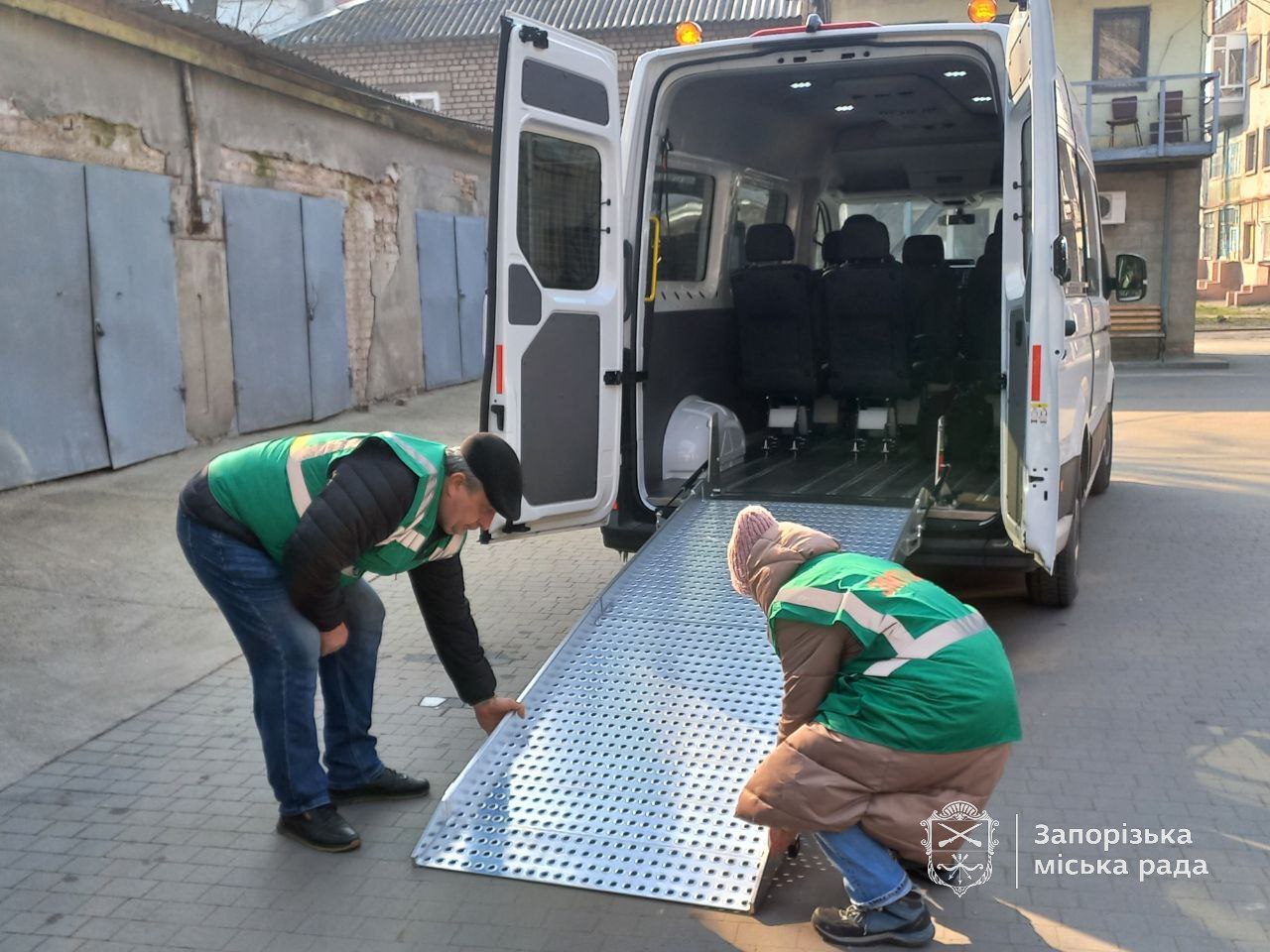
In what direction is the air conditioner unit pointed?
toward the camera

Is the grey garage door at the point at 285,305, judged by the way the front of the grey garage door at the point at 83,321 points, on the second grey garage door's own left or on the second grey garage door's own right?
on the second grey garage door's own left

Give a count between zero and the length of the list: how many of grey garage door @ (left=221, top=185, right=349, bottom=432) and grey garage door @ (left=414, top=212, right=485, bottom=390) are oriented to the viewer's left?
0

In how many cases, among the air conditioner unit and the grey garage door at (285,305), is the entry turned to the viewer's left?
0

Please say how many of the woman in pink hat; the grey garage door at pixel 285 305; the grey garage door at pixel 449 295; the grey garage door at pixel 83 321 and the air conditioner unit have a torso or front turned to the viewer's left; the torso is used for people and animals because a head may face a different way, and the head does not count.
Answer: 1

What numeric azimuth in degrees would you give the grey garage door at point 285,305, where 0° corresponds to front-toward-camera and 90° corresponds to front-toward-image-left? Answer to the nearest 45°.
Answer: approximately 315°

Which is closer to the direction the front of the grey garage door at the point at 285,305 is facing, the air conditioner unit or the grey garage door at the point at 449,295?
the air conditioner unit

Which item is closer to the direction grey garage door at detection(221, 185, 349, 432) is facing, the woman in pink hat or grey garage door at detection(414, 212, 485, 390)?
the woman in pink hat

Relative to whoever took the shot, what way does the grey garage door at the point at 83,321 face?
facing the viewer and to the right of the viewer

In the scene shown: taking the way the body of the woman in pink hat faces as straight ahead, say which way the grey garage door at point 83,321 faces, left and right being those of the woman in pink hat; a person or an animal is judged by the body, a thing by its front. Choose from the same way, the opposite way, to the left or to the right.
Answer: the opposite way

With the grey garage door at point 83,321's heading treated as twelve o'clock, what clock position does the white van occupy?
The white van is roughly at 12 o'clock from the grey garage door.

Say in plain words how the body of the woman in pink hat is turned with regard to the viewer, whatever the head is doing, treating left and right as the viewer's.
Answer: facing to the left of the viewer

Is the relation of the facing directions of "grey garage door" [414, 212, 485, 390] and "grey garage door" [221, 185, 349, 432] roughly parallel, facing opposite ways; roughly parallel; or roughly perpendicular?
roughly parallel

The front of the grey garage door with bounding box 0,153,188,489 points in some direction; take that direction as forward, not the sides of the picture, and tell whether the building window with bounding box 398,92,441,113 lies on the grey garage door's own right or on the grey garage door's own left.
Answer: on the grey garage door's own left

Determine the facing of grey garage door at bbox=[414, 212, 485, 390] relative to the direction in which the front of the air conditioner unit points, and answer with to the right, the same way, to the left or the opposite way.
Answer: to the left

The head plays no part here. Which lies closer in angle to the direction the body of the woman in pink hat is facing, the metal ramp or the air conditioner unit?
the metal ramp

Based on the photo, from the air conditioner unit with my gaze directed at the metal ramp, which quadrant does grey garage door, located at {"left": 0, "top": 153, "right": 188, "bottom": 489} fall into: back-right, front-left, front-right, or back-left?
front-right

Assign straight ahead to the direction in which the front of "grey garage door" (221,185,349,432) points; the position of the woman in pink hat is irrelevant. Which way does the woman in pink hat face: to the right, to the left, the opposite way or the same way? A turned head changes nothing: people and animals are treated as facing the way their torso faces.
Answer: the opposite way

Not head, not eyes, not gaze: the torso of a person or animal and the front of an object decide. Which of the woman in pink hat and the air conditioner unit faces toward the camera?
the air conditioner unit

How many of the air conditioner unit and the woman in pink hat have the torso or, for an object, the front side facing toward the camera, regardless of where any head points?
1

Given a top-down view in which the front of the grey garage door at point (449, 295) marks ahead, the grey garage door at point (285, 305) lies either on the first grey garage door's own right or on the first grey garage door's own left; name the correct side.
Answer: on the first grey garage door's own right
